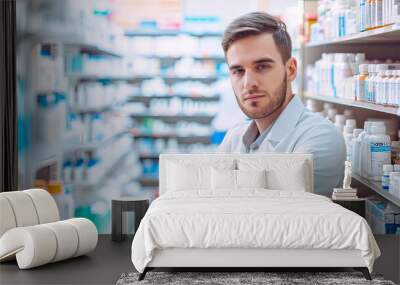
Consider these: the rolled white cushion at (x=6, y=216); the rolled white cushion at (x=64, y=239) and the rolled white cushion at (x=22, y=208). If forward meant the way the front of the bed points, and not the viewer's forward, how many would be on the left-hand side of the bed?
0

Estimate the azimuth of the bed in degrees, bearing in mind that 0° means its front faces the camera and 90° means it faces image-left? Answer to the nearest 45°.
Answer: approximately 0°

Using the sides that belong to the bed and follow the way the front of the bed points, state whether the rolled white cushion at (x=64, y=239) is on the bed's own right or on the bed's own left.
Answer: on the bed's own right

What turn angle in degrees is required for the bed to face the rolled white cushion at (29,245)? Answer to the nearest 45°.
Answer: approximately 90° to its right

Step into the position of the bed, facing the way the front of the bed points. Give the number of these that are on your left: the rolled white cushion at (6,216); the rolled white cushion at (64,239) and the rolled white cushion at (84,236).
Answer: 0

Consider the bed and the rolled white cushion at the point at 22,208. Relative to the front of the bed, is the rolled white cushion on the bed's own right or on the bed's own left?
on the bed's own right

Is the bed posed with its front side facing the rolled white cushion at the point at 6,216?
no

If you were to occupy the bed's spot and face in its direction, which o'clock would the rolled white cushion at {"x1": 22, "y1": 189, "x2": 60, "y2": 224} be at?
The rolled white cushion is roughly at 4 o'clock from the bed.
